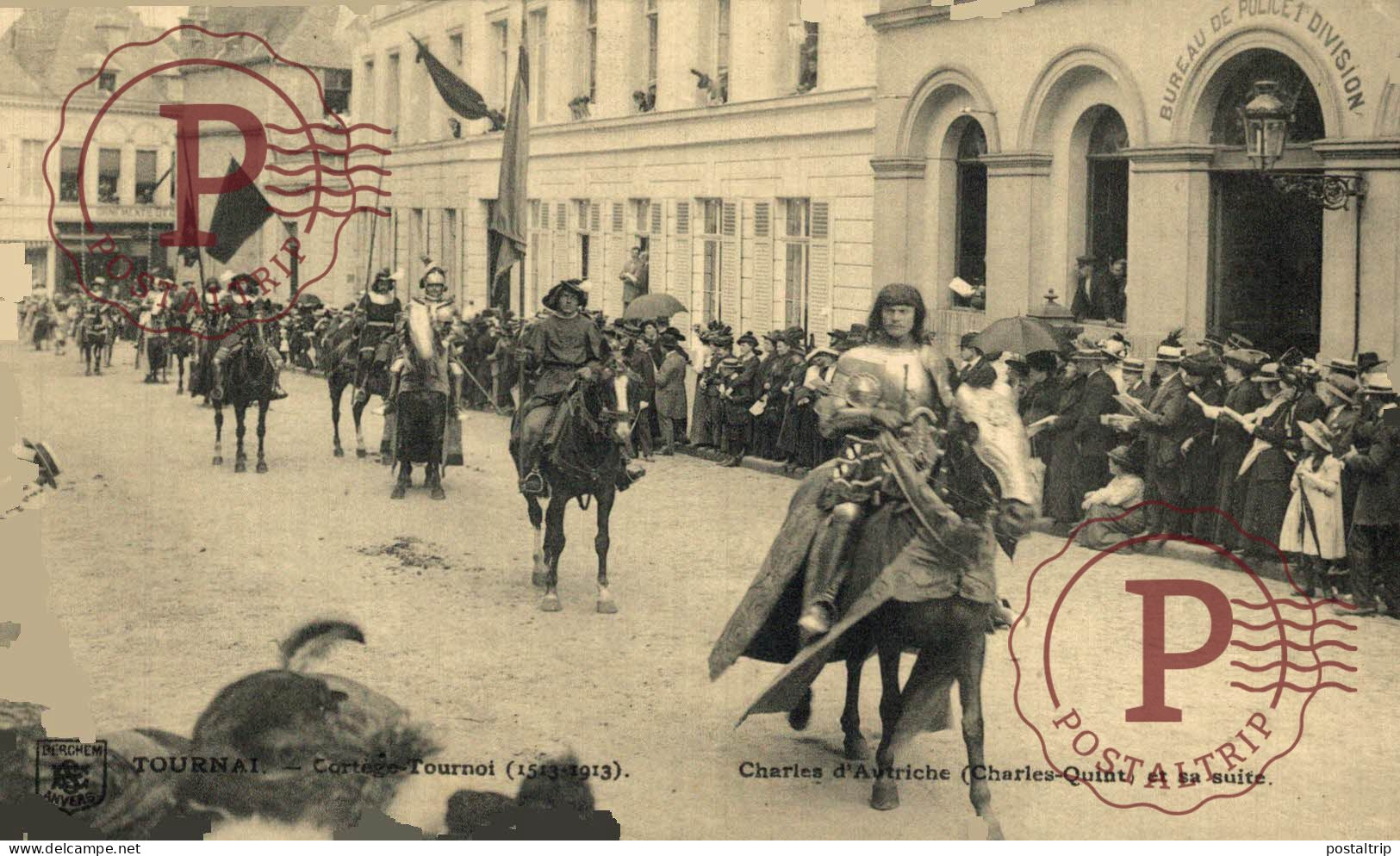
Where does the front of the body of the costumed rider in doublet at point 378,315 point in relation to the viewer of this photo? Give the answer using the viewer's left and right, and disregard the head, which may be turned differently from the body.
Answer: facing the viewer

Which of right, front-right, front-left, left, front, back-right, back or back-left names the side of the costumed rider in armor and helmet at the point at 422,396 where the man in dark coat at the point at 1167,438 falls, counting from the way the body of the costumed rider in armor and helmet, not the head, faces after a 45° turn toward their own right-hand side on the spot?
left

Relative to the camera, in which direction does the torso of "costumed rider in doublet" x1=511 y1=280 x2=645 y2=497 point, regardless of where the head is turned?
toward the camera

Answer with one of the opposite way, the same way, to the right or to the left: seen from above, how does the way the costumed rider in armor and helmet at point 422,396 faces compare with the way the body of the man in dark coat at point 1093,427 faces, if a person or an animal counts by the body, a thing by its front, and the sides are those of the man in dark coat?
to the left

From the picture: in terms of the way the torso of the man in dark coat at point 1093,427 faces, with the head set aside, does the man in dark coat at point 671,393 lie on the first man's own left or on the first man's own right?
on the first man's own right

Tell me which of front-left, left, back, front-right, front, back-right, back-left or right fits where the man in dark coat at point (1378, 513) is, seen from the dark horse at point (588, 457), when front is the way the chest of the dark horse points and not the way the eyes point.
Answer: front-left

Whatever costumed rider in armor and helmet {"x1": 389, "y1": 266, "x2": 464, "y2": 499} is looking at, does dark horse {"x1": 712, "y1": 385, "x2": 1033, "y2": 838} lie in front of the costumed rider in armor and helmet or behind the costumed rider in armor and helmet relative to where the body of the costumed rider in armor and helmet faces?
in front

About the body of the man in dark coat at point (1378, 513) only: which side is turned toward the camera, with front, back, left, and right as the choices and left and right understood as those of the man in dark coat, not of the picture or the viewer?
left

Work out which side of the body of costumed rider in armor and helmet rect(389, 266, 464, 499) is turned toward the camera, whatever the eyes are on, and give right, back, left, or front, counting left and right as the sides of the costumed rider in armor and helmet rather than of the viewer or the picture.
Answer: front

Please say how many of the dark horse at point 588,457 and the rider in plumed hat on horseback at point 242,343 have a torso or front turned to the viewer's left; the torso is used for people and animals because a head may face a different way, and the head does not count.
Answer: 0

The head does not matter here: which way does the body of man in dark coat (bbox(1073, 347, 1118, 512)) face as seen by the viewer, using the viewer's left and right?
facing to the left of the viewer
